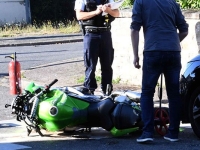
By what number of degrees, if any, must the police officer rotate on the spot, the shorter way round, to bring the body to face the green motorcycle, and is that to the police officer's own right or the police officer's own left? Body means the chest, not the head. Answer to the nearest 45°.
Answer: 0° — they already face it

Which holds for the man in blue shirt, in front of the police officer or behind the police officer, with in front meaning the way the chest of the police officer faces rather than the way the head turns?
in front

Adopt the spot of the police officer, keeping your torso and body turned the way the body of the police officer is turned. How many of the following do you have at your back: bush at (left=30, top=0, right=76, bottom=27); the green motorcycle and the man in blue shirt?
1

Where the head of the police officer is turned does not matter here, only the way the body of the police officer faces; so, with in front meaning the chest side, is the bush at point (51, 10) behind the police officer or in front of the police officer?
behind

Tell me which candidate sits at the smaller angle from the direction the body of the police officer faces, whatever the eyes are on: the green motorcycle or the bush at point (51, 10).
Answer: the green motorcycle

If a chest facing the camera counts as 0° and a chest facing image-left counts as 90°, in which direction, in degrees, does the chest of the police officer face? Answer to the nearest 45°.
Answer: approximately 0°
